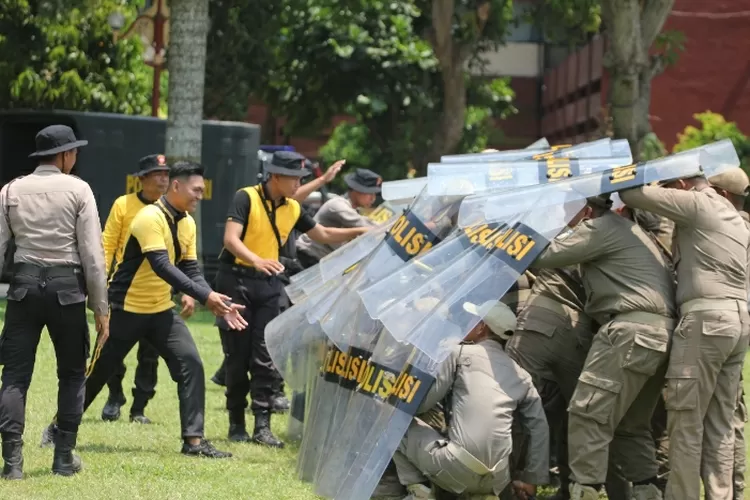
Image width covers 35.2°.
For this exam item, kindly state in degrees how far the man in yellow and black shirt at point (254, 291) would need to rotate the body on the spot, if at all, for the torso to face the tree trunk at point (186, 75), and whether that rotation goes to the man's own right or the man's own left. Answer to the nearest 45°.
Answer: approximately 135° to the man's own left

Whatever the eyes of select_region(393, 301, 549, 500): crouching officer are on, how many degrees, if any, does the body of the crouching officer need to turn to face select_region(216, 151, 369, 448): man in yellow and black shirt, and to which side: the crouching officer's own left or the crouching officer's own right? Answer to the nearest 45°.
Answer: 0° — they already face them

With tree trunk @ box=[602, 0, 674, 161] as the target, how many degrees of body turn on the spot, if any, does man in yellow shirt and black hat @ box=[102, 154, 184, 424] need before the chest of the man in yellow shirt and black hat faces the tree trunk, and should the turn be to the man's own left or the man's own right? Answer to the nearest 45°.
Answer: approximately 90° to the man's own left

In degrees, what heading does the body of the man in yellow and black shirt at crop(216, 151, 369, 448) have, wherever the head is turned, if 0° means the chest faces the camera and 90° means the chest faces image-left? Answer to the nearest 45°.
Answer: approximately 315°

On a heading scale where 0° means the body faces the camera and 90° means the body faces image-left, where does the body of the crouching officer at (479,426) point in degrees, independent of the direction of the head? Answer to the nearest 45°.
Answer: approximately 135°

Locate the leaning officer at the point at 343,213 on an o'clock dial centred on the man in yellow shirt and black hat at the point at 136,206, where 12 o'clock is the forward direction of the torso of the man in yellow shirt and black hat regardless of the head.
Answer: The leaning officer is roughly at 9 o'clock from the man in yellow shirt and black hat.

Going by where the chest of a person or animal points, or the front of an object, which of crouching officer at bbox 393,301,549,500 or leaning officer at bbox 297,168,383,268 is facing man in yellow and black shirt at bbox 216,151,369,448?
crouching officer at bbox 393,301,549,500
